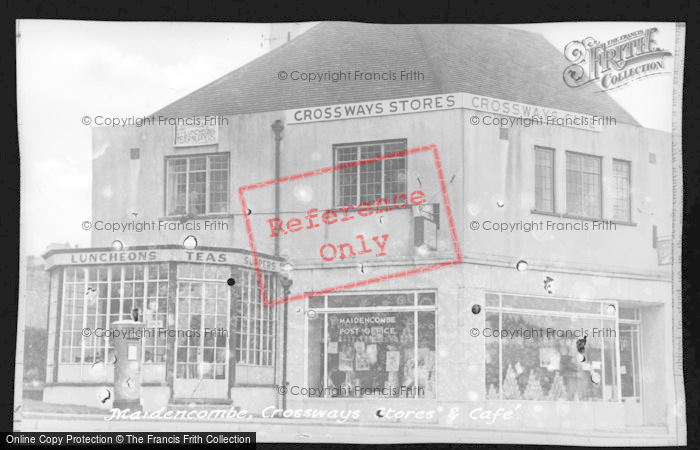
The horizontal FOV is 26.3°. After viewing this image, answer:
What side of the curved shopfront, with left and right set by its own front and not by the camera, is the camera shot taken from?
front
